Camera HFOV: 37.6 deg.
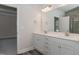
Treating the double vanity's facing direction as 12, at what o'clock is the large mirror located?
The large mirror is roughly at 5 o'clock from the double vanity.

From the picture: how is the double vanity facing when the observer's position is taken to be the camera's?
facing the viewer and to the left of the viewer
